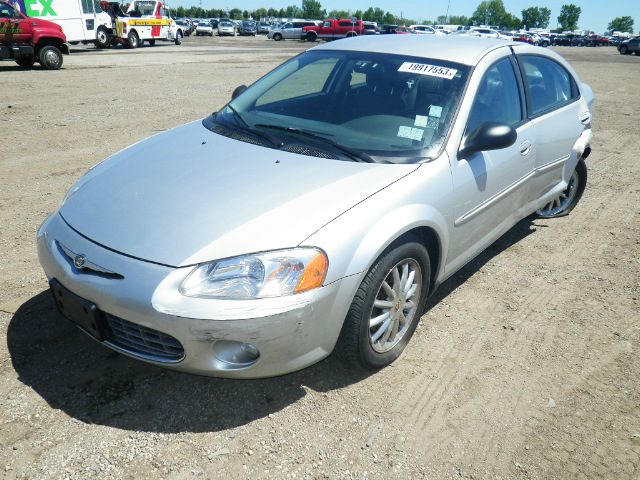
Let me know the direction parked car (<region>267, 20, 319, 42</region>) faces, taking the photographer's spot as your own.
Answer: facing to the left of the viewer

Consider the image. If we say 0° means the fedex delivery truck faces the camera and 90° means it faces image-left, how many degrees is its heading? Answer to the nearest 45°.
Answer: approximately 270°

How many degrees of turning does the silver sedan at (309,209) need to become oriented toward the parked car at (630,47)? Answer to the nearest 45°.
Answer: approximately 180°

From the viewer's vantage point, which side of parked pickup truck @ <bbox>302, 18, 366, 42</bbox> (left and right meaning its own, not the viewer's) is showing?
left

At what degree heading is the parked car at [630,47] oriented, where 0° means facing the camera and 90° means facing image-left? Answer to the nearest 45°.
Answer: approximately 90°
